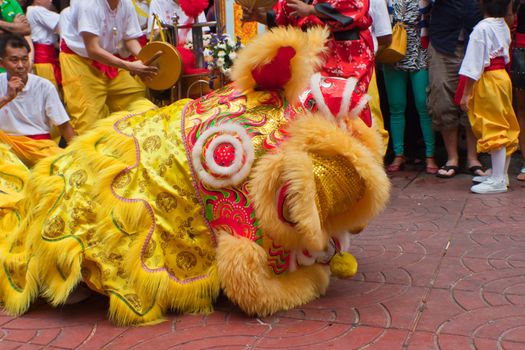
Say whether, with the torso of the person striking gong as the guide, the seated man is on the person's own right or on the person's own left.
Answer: on the person's own right

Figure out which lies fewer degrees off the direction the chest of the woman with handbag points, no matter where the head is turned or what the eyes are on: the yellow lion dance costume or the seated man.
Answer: the yellow lion dance costume

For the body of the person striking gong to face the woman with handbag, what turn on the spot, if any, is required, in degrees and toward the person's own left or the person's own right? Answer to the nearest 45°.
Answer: approximately 45° to the person's own left

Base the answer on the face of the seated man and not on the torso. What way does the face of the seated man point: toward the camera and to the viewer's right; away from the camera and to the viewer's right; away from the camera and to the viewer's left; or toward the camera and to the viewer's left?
toward the camera and to the viewer's right

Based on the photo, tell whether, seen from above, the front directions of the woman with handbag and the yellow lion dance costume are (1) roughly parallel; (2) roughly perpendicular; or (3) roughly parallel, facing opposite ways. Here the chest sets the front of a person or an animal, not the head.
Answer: roughly perpendicular

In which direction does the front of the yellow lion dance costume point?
to the viewer's right

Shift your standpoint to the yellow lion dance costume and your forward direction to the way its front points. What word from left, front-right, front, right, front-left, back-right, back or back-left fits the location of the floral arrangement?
left

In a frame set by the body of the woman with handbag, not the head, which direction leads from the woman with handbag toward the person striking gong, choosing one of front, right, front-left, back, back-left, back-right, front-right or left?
front-right

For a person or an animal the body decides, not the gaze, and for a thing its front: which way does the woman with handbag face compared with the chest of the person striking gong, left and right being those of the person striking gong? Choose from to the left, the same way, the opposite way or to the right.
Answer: to the right

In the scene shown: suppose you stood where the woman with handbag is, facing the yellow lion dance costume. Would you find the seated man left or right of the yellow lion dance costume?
right

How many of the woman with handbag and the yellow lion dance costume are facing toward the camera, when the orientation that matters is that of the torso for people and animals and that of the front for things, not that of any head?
1

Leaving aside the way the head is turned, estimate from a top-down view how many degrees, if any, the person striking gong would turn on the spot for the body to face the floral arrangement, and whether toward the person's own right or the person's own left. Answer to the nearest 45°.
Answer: approximately 45° to the person's own left

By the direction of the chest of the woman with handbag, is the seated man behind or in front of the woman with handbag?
in front
